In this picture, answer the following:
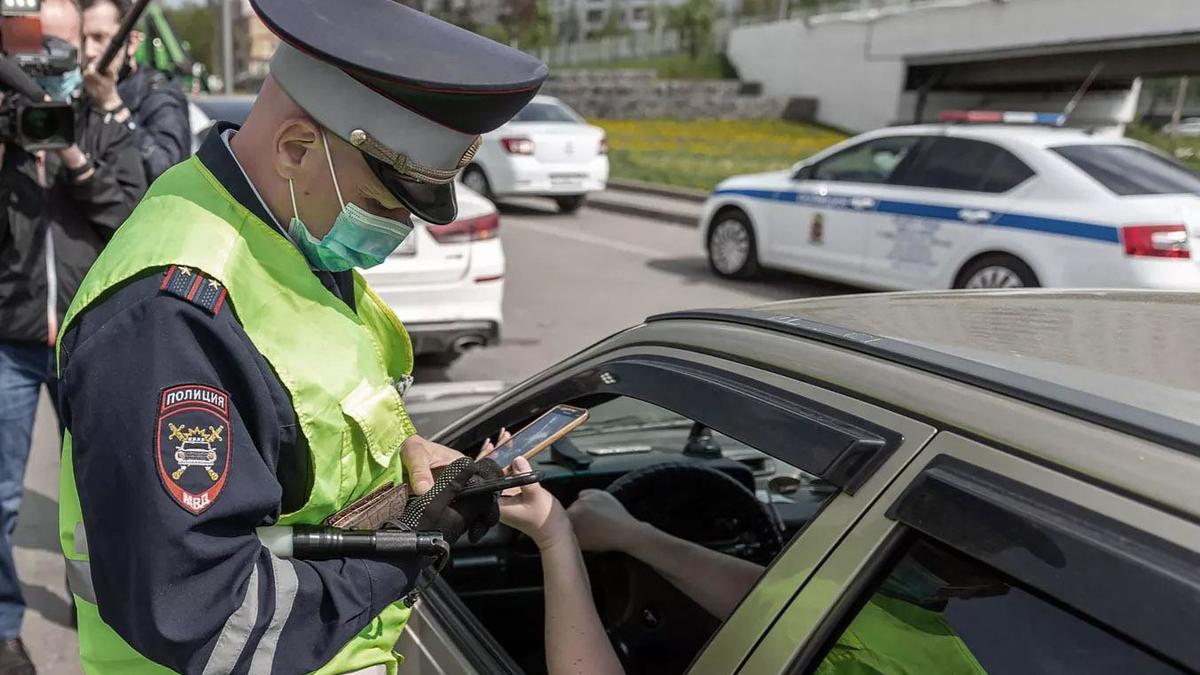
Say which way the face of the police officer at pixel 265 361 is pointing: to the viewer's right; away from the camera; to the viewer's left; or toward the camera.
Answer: to the viewer's right

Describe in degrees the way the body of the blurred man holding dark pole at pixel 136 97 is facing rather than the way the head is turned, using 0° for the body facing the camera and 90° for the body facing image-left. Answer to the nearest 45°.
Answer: approximately 45°

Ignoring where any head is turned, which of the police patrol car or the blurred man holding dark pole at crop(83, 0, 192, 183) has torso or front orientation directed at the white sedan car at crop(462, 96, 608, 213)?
the police patrol car

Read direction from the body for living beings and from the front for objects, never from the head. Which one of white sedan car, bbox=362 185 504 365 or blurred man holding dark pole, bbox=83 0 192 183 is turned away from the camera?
the white sedan car

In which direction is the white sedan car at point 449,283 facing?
away from the camera

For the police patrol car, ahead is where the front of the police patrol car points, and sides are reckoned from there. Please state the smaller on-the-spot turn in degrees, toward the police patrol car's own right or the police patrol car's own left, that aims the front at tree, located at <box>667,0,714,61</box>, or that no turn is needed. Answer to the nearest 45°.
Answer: approximately 45° to the police patrol car's own right

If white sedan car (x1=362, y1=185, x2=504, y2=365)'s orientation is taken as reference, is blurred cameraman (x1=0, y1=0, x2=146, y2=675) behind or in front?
behind

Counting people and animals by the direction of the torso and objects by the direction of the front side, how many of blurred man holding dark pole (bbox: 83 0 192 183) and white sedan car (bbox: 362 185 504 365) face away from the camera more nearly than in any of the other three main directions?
1

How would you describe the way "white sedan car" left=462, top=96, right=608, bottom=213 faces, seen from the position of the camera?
facing away from the viewer and to the left of the viewer

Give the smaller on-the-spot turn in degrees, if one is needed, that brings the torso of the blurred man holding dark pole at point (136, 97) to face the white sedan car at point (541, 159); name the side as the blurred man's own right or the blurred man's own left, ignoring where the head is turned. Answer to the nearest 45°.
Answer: approximately 180°

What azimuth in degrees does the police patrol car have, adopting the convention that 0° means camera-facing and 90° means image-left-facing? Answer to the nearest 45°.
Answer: approximately 135°

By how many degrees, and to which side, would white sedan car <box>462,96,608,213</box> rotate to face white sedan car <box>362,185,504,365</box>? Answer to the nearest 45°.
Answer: approximately 135° to its left

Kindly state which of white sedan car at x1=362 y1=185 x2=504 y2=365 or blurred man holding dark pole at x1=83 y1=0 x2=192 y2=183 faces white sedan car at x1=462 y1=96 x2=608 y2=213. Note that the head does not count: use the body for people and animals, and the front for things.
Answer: white sedan car at x1=362 y1=185 x2=504 y2=365
